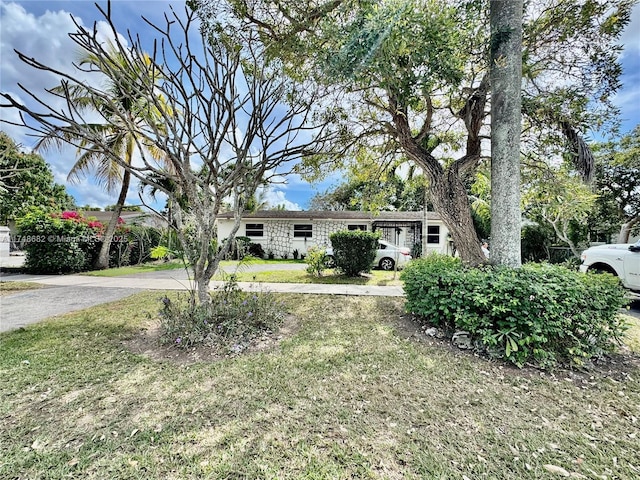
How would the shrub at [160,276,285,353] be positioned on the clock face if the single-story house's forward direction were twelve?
The shrub is roughly at 12 o'clock from the single-story house.

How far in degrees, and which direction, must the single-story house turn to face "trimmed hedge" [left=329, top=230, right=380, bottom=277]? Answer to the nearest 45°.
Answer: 0° — it already faces it

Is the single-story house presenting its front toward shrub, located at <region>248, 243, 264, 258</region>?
no

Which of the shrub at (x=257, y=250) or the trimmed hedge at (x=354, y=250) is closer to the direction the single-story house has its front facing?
the trimmed hedge

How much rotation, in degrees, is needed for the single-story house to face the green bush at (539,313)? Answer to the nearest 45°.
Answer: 0° — it already faces it

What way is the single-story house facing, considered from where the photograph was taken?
facing the viewer

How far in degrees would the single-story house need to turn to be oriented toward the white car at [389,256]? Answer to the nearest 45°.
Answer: approximately 45° to its left

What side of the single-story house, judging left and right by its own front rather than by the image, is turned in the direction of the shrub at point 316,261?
front

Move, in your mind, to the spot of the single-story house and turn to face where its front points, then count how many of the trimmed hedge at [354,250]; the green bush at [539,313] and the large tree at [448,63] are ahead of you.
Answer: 3

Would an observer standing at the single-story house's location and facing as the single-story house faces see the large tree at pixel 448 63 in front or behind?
in front

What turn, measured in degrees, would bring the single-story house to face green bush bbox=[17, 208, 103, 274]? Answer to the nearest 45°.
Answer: approximately 45° to its right

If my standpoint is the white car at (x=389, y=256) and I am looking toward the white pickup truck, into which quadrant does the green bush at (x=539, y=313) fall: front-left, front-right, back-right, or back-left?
front-right

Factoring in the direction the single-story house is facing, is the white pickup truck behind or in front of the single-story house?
in front

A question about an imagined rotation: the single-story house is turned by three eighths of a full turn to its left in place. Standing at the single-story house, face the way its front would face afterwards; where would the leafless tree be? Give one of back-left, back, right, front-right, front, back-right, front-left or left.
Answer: back-right
